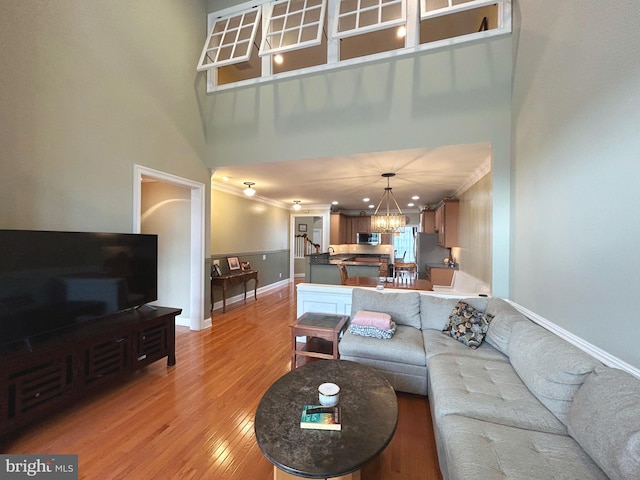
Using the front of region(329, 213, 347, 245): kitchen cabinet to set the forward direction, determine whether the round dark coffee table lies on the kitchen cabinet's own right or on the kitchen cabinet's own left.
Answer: on the kitchen cabinet's own right

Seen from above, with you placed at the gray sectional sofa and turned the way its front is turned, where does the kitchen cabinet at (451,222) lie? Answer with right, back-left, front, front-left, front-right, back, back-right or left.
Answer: back-right

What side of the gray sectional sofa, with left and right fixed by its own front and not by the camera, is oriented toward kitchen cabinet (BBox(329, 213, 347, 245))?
right

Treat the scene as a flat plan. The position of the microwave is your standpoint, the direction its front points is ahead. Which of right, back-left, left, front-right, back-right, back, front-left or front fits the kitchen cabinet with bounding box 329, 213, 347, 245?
front-right

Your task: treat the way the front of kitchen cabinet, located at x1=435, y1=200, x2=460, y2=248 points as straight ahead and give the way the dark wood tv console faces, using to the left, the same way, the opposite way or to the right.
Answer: the opposite way

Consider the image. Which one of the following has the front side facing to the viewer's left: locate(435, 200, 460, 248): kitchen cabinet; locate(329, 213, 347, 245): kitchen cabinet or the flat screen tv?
locate(435, 200, 460, 248): kitchen cabinet

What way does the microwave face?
toward the camera

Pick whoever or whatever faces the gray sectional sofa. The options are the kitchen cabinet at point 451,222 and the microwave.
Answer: the microwave

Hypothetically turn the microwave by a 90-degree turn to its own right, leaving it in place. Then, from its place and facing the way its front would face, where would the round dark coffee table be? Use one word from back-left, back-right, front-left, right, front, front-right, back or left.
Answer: left

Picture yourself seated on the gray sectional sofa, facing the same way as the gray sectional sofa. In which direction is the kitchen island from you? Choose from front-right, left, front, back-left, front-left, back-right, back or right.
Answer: right

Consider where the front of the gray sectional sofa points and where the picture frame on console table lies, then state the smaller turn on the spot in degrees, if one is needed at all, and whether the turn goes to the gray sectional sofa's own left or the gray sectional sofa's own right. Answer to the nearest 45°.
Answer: approximately 45° to the gray sectional sofa's own right

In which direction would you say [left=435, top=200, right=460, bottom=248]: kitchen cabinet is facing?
to the viewer's left

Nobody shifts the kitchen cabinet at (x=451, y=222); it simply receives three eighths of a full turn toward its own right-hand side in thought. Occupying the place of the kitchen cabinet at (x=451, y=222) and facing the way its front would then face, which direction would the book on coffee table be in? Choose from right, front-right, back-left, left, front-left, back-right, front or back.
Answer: back-right

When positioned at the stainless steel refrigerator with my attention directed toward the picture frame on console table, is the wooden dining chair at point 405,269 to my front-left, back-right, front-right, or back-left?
front-left

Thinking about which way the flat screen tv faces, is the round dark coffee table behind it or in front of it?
in front
